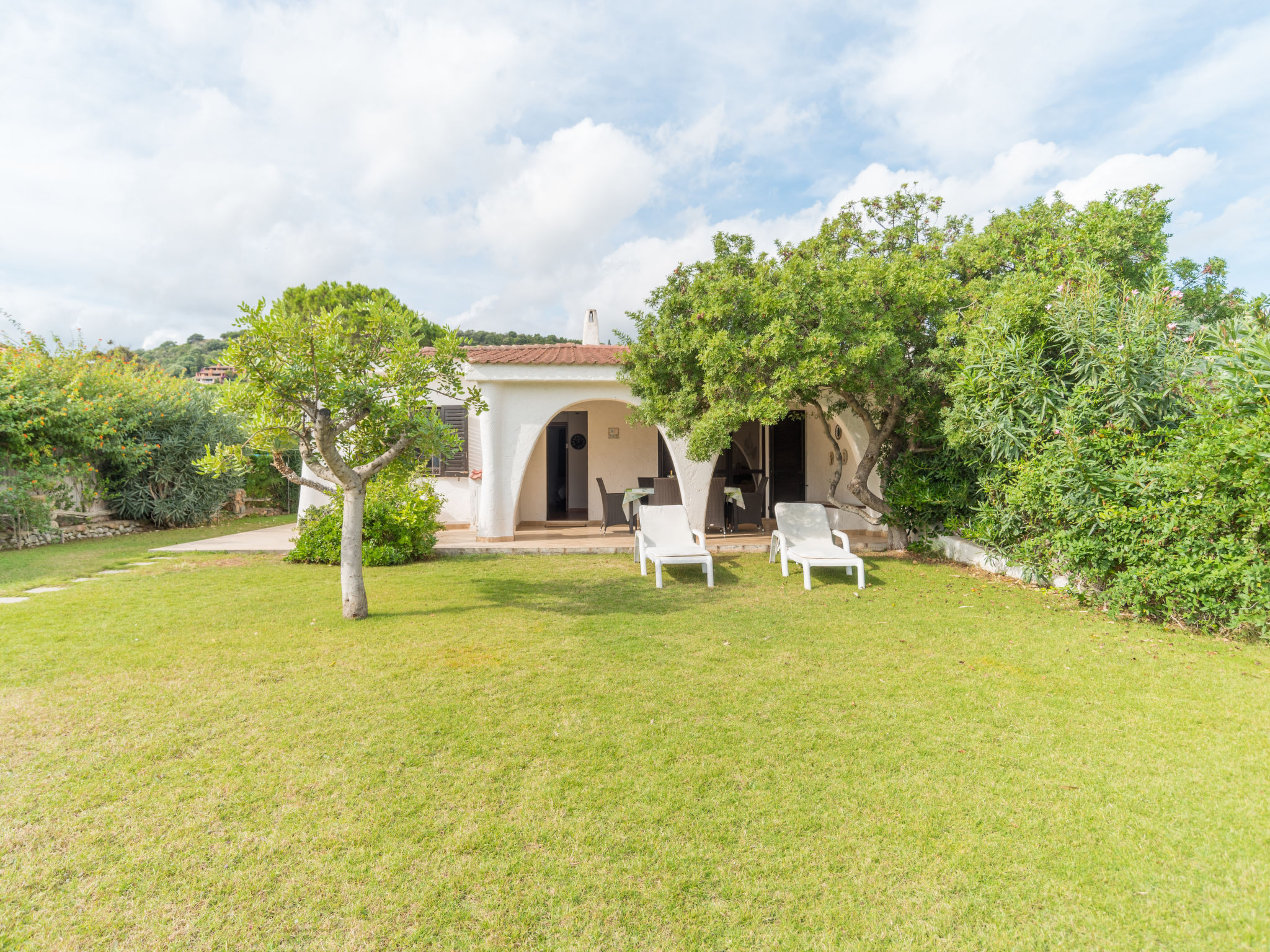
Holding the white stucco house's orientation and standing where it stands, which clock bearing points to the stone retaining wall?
The stone retaining wall is roughly at 3 o'clock from the white stucco house.

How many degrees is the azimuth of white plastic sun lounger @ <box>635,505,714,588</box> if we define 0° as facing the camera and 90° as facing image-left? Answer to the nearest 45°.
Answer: approximately 0°

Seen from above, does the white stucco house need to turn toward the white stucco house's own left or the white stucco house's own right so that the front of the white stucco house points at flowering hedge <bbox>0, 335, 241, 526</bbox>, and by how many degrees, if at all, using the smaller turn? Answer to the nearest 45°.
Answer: approximately 90° to the white stucco house's own right

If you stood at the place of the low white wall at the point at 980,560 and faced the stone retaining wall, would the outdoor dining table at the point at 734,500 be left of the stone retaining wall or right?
right

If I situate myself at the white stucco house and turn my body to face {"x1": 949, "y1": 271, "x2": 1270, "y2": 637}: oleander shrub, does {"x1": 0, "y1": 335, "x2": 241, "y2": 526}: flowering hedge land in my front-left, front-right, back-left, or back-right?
back-right

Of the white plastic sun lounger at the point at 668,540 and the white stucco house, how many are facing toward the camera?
2

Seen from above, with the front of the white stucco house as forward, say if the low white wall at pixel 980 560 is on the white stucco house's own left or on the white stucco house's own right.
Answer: on the white stucco house's own left

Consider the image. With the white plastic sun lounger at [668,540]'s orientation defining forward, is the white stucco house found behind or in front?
behind
